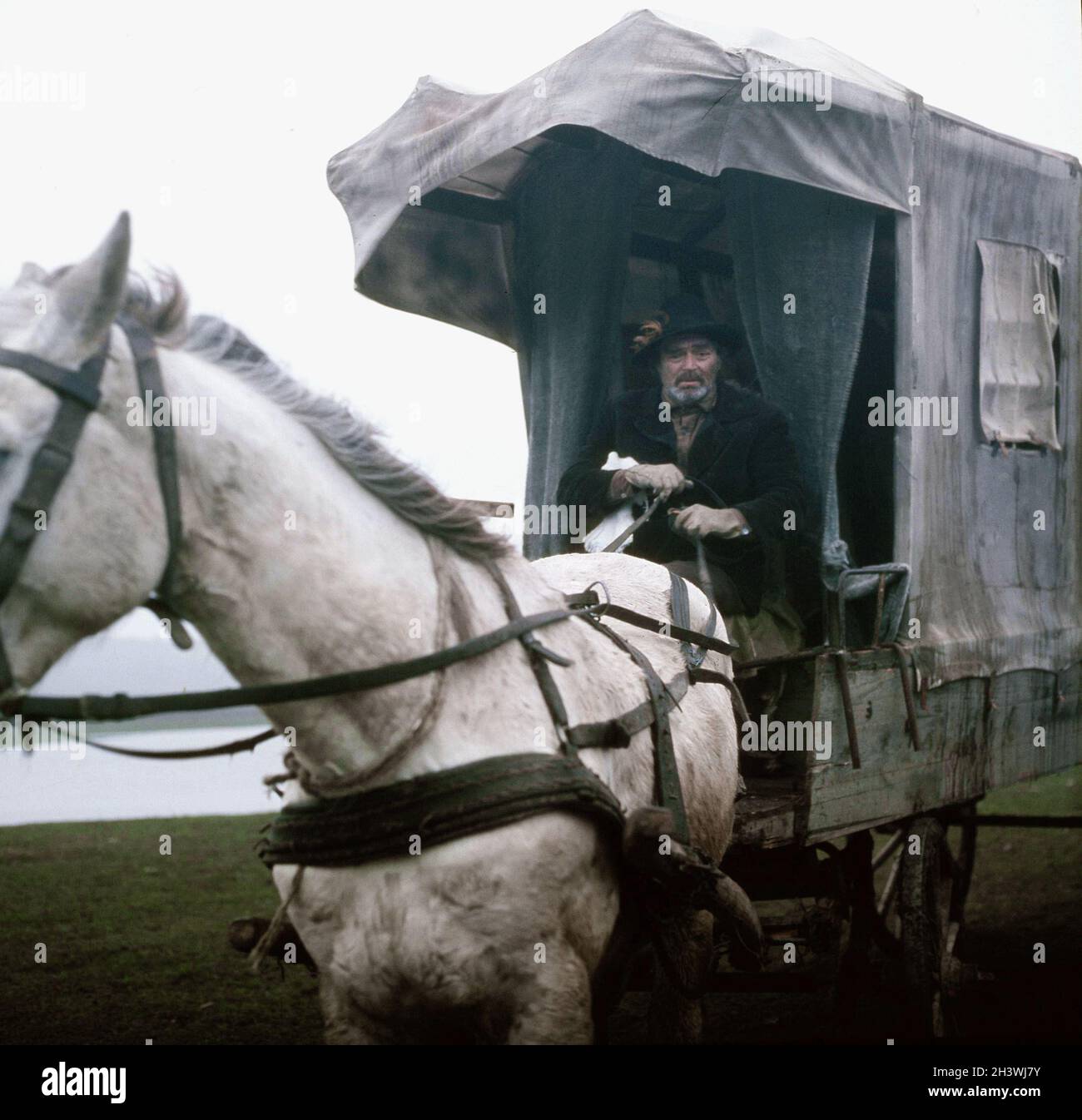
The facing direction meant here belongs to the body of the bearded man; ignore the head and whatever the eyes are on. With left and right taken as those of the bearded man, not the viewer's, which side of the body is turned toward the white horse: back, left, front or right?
front

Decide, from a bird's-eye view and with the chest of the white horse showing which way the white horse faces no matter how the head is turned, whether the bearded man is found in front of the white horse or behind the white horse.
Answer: behind

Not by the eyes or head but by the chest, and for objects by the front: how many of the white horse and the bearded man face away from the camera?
0

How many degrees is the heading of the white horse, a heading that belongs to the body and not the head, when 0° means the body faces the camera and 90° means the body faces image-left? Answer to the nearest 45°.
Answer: approximately 45°

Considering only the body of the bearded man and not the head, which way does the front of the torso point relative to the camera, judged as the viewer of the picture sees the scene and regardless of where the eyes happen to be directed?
toward the camera
